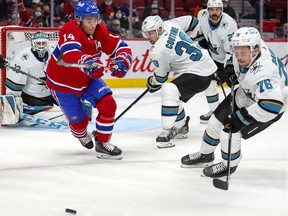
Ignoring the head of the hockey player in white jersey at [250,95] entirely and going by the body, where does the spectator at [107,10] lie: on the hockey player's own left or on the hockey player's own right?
on the hockey player's own right

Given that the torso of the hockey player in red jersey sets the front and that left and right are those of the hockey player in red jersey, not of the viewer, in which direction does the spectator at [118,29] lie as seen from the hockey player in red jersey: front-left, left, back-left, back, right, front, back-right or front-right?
back-left

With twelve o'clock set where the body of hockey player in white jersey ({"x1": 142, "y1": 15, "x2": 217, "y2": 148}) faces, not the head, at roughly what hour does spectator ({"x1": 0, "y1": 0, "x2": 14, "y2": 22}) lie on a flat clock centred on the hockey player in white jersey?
The spectator is roughly at 2 o'clock from the hockey player in white jersey.

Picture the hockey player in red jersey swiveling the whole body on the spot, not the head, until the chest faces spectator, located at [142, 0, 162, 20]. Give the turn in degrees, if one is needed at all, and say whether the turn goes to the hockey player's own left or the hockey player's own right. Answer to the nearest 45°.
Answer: approximately 135° to the hockey player's own left

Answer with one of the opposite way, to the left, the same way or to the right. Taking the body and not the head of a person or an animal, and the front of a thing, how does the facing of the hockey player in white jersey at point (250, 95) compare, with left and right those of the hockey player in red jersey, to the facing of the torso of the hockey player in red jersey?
to the right

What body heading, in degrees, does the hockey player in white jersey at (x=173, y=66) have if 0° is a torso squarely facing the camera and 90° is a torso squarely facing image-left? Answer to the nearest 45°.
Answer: approximately 90°

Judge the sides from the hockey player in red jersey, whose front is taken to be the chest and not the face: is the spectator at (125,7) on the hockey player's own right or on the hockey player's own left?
on the hockey player's own left

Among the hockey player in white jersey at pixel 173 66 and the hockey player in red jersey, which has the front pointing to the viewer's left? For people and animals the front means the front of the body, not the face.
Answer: the hockey player in white jersey
